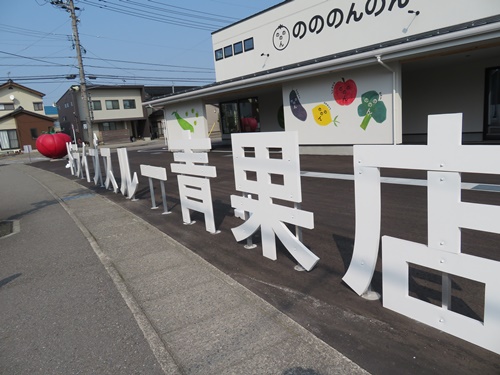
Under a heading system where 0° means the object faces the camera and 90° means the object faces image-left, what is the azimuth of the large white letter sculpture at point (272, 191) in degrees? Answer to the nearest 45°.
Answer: approximately 45°

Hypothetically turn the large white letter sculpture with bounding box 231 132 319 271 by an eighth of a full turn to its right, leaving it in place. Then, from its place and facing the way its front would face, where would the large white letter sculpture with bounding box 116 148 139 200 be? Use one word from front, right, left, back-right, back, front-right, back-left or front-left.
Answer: front-right

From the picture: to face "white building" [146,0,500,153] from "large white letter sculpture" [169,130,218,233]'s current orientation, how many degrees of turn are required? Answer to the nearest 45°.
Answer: approximately 180°

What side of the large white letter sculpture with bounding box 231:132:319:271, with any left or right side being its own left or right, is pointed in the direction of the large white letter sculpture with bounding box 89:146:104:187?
right

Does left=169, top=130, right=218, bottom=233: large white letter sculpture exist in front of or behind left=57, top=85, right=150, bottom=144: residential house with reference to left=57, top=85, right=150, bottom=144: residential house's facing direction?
in front

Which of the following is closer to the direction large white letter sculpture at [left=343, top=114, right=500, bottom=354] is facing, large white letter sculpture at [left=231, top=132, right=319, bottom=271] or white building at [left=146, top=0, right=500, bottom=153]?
the large white letter sculpture

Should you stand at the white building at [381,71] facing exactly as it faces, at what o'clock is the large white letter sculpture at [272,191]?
The large white letter sculpture is roughly at 11 o'clock from the white building.

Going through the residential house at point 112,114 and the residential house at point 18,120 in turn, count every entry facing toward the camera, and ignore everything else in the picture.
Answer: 2

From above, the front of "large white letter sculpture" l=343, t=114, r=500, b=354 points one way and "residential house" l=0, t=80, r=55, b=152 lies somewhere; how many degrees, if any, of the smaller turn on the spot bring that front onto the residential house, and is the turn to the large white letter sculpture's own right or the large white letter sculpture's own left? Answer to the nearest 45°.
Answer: approximately 90° to the large white letter sculpture's own right

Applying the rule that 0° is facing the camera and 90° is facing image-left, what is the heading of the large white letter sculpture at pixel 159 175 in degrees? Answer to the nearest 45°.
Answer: approximately 45°

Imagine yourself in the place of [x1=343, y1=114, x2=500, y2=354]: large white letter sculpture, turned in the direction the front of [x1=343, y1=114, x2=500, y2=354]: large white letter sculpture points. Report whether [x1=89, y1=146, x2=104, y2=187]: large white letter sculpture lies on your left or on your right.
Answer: on your right

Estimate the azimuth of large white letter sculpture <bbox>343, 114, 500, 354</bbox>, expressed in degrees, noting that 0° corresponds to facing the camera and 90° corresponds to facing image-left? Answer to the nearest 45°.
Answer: approximately 45°

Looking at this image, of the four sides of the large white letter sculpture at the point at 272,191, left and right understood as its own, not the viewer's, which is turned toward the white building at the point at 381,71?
back
